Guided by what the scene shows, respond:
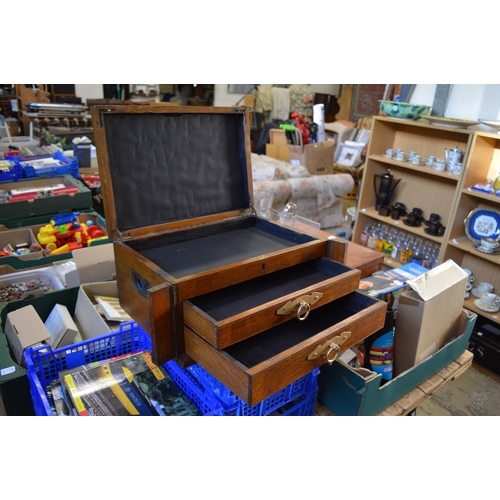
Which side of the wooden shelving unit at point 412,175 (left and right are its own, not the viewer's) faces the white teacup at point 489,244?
left

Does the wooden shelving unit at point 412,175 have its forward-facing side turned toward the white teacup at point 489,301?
no

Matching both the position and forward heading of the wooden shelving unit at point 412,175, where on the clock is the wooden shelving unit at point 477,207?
the wooden shelving unit at point 477,207 is roughly at 9 o'clock from the wooden shelving unit at point 412,175.

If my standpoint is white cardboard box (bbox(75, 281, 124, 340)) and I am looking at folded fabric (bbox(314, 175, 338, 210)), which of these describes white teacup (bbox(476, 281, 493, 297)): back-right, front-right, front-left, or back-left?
front-right

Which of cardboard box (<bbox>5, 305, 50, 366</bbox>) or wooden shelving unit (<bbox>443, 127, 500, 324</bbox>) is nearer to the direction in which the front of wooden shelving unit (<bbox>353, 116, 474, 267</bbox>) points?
the cardboard box

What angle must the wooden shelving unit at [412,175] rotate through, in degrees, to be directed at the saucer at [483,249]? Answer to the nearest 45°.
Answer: approximately 90° to its left

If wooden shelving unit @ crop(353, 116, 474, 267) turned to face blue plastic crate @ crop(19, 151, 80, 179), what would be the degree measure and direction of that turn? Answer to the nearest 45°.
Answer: approximately 45° to its right

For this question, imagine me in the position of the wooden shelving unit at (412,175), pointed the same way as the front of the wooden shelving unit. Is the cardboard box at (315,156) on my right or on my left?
on my right

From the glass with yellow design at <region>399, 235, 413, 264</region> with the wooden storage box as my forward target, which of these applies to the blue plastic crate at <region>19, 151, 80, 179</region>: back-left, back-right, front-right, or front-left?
front-right

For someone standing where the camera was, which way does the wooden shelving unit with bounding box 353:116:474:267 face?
facing the viewer and to the left of the viewer

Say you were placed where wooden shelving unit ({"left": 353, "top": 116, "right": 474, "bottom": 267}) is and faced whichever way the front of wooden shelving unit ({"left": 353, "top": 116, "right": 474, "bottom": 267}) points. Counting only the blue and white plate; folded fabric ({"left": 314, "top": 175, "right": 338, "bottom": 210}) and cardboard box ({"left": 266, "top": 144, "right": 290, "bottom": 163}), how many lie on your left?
1

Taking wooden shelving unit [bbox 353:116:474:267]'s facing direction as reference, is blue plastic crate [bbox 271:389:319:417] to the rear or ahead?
ahead

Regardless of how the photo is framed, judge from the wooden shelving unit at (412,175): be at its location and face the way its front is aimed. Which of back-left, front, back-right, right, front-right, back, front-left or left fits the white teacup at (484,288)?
left

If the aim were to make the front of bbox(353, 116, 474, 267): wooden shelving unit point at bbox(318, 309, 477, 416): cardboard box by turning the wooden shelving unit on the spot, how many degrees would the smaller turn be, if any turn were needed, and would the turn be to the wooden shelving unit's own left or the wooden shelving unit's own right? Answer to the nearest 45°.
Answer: approximately 45° to the wooden shelving unit's own left

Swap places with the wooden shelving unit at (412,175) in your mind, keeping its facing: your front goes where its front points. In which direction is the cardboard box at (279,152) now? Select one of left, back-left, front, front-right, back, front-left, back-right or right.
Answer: right

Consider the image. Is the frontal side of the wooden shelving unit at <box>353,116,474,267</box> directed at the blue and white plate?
no
